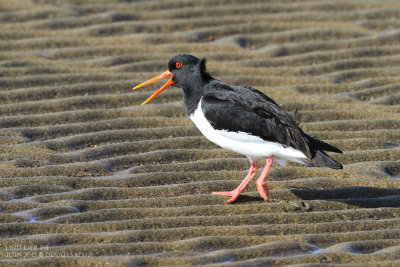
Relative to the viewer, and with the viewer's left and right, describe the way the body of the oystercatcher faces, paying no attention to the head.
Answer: facing to the left of the viewer
